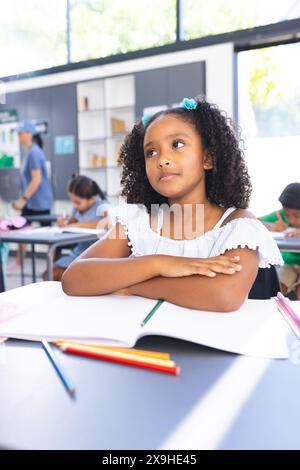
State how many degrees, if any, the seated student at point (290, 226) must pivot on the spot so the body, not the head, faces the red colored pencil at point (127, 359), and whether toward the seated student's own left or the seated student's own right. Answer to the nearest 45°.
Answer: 0° — they already face it

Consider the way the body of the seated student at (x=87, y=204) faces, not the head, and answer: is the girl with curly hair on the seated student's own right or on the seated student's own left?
on the seated student's own left

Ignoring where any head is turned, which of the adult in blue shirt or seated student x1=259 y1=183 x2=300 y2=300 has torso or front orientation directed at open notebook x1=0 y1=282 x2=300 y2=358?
the seated student

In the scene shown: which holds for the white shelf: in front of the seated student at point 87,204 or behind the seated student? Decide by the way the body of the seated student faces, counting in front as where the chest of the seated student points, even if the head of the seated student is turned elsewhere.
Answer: behind

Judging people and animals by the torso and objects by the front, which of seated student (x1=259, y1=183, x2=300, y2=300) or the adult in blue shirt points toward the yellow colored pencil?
the seated student

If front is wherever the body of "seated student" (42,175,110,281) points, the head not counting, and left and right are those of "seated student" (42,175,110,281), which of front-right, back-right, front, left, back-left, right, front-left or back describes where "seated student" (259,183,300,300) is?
left

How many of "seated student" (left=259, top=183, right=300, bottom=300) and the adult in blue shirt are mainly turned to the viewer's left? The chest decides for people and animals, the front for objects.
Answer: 1
